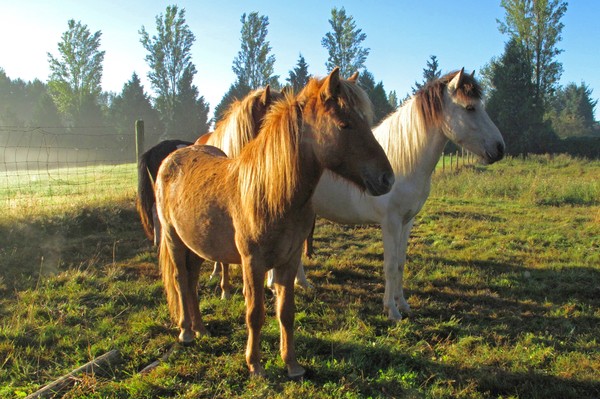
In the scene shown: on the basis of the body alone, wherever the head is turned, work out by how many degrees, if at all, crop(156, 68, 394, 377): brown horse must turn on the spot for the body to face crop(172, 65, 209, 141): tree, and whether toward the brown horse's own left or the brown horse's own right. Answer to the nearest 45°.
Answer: approximately 135° to the brown horse's own left

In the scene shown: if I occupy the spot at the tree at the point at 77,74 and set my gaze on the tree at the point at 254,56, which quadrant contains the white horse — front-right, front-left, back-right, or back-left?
front-right

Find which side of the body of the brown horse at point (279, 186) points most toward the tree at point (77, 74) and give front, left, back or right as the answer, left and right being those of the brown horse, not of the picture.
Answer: back

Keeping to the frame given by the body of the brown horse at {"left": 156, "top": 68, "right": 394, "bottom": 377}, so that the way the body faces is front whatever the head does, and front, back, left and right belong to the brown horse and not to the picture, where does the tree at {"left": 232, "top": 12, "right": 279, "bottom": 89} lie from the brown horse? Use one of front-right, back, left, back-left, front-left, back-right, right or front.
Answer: back-left

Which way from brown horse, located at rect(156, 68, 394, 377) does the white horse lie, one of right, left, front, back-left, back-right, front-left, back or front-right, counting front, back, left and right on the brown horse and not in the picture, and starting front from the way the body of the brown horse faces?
left

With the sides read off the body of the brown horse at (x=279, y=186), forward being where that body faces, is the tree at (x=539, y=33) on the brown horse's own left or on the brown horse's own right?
on the brown horse's own left

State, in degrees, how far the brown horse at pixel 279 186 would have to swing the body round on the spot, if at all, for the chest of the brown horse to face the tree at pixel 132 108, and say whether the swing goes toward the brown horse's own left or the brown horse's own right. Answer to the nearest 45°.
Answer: approximately 135° to the brown horse's own left

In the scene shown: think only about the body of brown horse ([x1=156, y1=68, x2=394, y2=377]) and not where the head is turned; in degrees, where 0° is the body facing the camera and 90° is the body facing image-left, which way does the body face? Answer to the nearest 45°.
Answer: approximately 315°

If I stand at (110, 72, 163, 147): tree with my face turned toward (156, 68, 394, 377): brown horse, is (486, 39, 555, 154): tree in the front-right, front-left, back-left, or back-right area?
front-left

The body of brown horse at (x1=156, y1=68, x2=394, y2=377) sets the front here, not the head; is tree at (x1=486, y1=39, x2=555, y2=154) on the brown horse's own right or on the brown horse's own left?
on the brown horse's own left
